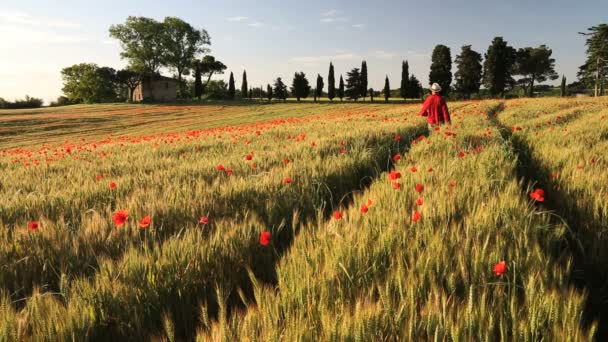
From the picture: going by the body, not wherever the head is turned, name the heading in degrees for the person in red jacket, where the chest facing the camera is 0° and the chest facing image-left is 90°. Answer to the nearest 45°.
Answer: approximately 180°
